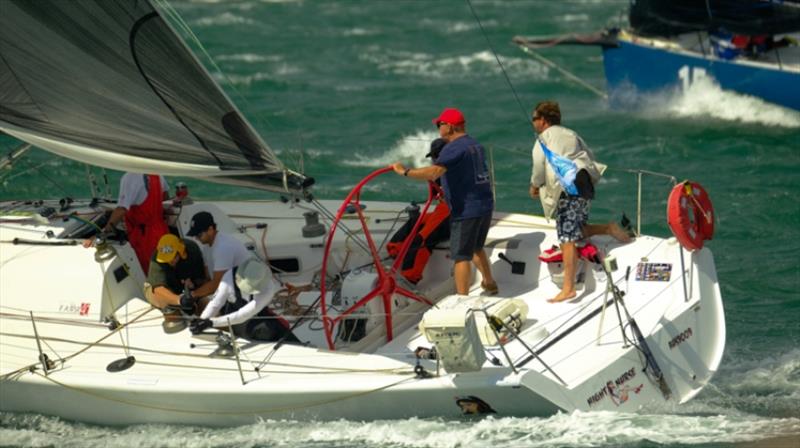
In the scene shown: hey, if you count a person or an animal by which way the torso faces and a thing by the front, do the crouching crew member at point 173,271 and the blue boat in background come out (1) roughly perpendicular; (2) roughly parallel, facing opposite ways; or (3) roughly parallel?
roughly perpendicular

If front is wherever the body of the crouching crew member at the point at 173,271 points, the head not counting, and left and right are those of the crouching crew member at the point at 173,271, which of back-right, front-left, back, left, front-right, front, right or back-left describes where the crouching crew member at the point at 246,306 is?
left

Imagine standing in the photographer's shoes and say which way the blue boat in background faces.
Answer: facing to the left of the viewer

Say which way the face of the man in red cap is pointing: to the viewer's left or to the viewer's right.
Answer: to the viewer's left

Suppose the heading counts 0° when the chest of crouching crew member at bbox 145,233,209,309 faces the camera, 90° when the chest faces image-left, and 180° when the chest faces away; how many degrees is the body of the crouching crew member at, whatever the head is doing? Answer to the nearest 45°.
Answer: approximately 45°

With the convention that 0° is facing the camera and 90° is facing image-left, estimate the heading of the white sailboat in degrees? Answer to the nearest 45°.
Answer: approximately 135°

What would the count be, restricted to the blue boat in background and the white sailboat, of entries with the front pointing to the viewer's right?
0

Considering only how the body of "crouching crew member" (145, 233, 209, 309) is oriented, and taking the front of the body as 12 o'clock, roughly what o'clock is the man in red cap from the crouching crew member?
The man in red cap is roughly at 8 o'clock from the crouching crew member.

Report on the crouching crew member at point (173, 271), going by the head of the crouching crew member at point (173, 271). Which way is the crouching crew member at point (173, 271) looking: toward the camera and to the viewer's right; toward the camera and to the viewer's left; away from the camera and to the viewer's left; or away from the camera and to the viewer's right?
toward the camera and to the viewer's left

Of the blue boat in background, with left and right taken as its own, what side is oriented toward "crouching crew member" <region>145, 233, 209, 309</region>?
left
